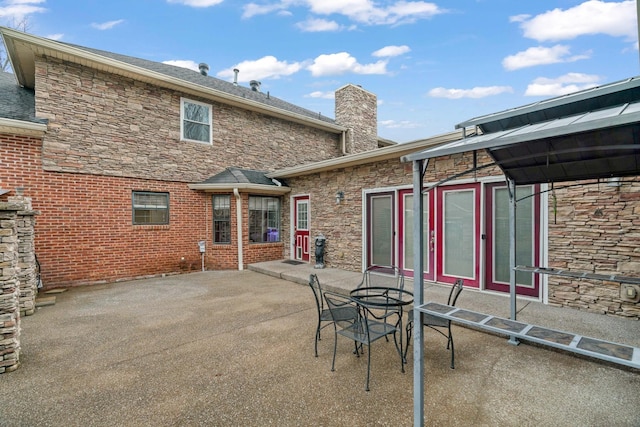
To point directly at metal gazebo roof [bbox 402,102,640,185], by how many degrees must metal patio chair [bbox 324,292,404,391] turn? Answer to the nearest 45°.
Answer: approximately 45° to its right

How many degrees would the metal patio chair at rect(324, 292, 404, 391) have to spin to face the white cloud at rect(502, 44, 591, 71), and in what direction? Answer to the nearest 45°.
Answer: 0° — it already faces it

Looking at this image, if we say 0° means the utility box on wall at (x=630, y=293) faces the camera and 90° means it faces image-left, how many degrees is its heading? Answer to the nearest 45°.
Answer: approximately 0°

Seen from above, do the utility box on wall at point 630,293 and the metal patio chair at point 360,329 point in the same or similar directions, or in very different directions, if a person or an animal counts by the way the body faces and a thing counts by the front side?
very different directions

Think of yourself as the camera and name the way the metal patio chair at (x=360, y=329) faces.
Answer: facing away from the viewer and to the right of the viewer
